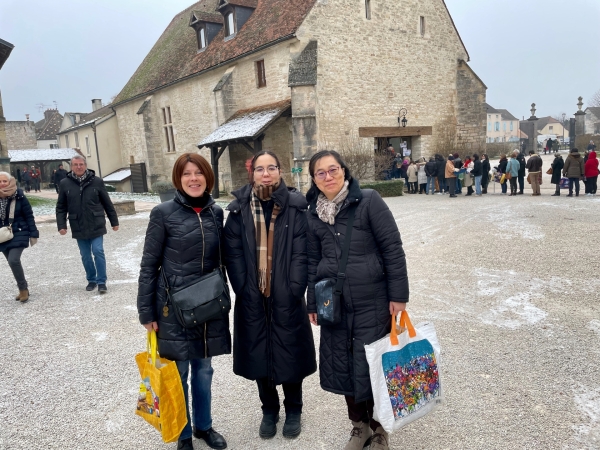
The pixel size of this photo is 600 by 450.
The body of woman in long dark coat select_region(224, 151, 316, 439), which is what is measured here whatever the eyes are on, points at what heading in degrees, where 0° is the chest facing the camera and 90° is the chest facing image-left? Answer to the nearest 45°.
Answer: approximately 0°

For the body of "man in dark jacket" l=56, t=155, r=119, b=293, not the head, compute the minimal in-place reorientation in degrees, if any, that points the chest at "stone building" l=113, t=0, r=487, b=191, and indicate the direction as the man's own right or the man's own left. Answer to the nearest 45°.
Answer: approximately 135° to the man's own left

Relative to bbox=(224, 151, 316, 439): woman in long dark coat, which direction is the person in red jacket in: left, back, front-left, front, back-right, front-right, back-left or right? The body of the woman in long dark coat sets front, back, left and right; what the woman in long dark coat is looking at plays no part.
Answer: back-left

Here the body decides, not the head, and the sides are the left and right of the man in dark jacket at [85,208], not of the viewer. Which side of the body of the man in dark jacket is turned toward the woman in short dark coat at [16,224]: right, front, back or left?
right

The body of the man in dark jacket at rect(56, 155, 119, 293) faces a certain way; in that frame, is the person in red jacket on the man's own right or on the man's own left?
on the man's own left

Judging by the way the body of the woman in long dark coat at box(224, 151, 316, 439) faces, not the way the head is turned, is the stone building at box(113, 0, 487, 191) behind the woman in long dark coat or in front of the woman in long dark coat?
behind

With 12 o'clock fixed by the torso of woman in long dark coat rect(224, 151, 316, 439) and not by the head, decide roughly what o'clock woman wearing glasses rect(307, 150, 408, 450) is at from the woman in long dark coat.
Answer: The woman wearing glasses is roughly at 10 o'clock from the woman in long dark coat.

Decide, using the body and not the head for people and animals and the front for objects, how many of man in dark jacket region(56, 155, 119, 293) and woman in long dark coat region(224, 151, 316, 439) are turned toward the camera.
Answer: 2

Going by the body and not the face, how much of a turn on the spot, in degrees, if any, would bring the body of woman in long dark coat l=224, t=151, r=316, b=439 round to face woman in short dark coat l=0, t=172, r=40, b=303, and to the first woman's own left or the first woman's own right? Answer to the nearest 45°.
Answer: approximately 135° to the first woman's own right
